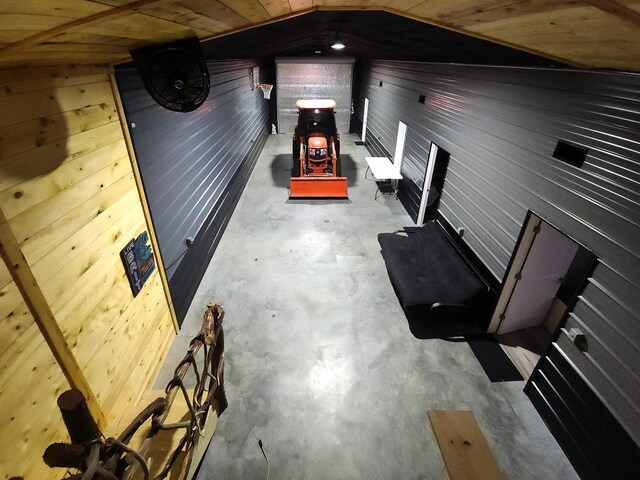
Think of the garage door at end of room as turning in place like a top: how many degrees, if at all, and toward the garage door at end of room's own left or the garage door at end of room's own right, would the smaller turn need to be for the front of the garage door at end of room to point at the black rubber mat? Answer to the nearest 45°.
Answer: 0° — it already faces it

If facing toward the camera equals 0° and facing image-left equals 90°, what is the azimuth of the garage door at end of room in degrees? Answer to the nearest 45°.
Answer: approximately 0°

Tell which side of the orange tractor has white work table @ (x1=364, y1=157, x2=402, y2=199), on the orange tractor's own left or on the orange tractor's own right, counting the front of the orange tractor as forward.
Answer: on the orange tractor's own left

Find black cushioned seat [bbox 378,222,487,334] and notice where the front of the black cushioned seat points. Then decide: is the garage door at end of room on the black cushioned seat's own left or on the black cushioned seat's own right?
on the black cushioned seat's own right

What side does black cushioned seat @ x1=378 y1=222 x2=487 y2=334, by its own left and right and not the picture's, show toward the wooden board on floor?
left

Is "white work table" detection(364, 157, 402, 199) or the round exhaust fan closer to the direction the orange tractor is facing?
the round exhaust fan

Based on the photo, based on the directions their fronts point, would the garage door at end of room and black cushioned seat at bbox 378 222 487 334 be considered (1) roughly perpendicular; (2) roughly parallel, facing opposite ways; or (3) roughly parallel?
roughly perpendicular

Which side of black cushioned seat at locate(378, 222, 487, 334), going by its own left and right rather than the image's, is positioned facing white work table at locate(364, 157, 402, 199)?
right

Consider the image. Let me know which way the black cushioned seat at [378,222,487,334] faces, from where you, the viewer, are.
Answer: facing to the left of the viewer

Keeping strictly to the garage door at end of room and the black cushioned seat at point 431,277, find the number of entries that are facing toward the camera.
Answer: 1

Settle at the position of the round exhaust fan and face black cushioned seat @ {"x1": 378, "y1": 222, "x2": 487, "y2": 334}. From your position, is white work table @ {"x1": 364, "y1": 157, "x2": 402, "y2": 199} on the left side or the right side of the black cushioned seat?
left
